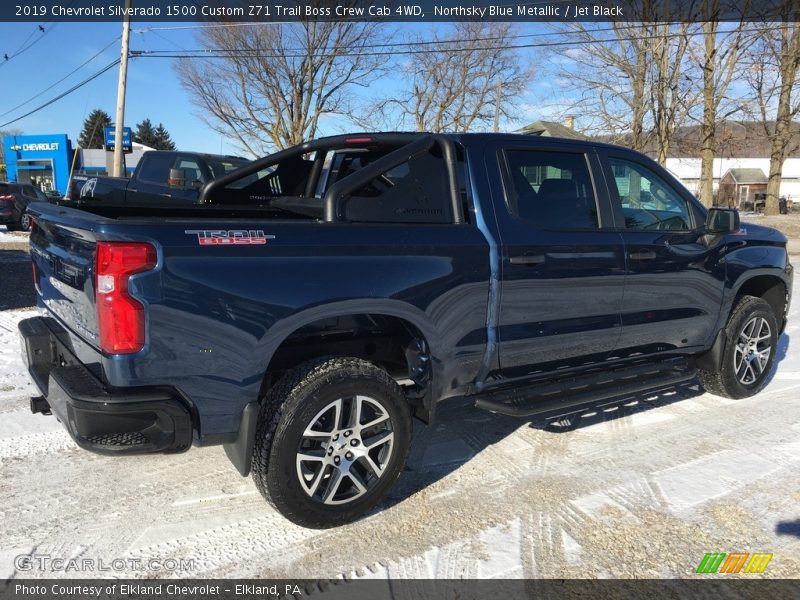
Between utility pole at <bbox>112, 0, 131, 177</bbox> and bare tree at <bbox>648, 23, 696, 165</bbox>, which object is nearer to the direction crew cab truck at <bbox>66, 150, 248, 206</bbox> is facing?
the bare tree

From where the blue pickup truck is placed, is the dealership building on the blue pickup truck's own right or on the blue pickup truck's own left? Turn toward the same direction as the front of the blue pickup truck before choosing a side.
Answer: on the blue pickup truck's own left

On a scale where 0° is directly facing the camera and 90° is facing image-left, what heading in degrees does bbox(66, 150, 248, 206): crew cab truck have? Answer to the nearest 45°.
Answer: approximately 315°

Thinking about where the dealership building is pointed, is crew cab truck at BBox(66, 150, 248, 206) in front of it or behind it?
in front

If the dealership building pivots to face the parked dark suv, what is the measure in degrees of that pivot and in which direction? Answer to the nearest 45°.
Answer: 0° — it already faces it

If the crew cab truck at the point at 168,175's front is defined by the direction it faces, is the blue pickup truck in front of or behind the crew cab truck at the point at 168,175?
in front

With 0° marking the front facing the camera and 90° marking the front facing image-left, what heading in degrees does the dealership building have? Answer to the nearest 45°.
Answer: approximately 0°

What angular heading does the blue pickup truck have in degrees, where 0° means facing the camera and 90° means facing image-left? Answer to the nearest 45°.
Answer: approximately 225°

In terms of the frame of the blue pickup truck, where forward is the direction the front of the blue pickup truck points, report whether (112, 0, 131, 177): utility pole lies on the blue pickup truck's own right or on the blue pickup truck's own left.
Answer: on the blue pickup truck's own left

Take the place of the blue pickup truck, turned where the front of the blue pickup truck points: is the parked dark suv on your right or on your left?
on your left
